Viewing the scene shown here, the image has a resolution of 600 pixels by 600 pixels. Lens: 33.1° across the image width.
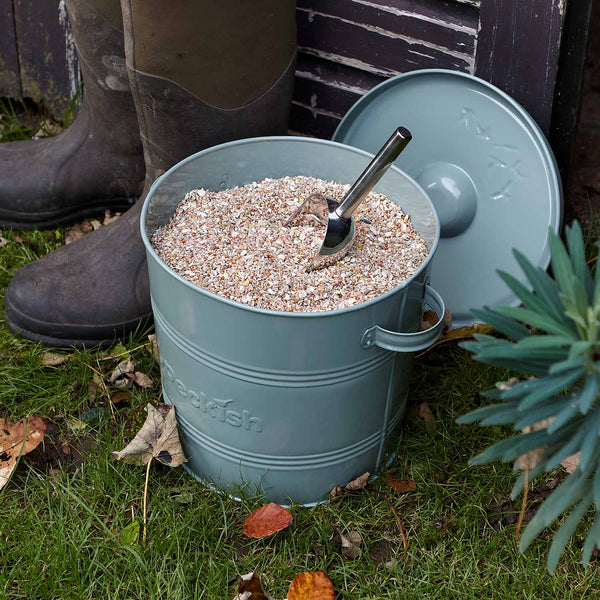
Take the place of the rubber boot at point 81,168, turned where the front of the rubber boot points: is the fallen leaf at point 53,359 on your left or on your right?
on your left

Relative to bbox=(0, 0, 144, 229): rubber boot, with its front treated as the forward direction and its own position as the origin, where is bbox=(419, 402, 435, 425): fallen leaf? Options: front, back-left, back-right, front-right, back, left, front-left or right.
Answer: back-left

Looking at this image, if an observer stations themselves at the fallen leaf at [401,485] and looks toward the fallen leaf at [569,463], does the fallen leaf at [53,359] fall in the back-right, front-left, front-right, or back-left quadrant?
back-left

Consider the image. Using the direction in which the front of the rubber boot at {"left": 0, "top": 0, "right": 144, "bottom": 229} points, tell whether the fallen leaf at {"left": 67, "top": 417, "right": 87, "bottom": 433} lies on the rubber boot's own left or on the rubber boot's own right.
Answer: on the rubber boot's own left

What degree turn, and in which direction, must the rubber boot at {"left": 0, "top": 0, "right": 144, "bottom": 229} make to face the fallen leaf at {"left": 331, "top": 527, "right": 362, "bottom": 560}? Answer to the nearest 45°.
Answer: approximately 90° to its left

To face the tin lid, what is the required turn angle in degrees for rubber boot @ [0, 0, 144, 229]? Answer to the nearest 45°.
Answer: approximately 135° to its left

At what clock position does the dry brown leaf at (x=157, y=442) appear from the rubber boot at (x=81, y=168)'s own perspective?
The dry brown leaf is roughly at 9 o'clock from the rubber boot.

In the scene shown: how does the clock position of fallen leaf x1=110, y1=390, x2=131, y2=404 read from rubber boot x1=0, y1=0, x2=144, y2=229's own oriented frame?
The fallen leaf is roughly at 9 o'clock from the rubber boot.

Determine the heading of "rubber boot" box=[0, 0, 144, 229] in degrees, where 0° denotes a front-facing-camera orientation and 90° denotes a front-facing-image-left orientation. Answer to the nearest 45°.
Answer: approximately 90°

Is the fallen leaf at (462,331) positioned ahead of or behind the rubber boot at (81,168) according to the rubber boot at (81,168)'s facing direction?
behind

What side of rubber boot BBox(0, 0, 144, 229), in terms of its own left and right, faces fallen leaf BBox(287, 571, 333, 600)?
left

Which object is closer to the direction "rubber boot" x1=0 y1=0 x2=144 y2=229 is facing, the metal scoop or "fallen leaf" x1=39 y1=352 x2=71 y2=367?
the fallen leaf

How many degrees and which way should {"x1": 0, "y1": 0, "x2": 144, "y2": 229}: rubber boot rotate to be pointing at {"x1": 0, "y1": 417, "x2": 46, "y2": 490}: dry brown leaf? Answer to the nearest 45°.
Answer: approximately 90° to its left
